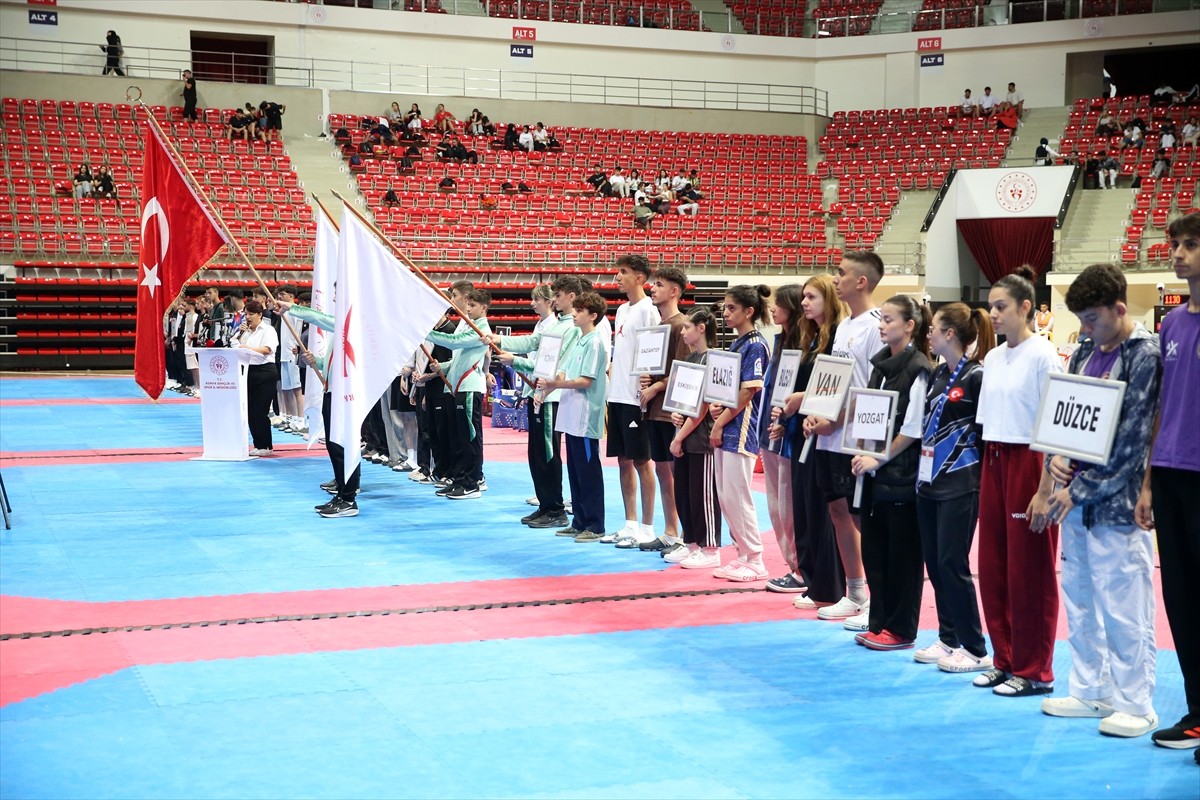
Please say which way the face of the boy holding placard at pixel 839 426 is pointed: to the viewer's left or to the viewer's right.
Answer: to the viewer's left

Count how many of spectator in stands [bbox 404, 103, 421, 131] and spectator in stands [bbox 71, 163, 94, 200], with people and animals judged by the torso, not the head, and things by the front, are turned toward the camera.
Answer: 2

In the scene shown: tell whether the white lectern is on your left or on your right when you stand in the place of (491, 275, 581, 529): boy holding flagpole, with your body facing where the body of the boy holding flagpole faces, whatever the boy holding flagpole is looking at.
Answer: on your right

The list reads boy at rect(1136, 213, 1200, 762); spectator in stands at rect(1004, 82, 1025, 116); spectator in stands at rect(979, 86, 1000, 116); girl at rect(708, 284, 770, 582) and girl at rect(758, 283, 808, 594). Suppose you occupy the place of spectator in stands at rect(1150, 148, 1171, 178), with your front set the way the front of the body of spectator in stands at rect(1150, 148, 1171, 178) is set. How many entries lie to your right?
2

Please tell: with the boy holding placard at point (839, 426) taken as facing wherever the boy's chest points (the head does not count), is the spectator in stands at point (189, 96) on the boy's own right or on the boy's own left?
on the boy's own right

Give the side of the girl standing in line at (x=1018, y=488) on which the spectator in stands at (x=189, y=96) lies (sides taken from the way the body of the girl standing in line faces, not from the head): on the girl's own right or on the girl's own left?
on the girl's own right

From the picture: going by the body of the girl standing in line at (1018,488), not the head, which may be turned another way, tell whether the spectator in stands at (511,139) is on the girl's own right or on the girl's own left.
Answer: on the girl's own right

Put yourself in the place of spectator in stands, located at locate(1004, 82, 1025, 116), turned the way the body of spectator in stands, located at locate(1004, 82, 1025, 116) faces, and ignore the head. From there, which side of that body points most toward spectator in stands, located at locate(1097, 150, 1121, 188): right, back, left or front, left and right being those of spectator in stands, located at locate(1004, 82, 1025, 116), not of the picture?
left

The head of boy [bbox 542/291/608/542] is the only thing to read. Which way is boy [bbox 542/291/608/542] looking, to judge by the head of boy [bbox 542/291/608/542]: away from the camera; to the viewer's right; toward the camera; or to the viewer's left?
to the viewer's left

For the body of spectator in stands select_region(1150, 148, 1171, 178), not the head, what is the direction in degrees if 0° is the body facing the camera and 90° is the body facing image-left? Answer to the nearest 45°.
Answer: approximately 45°

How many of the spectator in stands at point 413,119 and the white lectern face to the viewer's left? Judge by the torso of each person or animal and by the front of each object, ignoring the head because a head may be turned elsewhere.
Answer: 0
